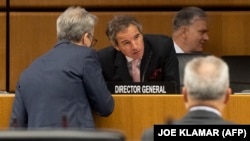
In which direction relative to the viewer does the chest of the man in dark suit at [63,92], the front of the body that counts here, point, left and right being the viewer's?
facing away from the viewer and to the right of the viewer

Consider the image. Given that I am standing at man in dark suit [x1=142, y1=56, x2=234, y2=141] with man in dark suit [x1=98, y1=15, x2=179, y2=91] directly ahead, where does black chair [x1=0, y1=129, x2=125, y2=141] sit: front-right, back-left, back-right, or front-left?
back-left

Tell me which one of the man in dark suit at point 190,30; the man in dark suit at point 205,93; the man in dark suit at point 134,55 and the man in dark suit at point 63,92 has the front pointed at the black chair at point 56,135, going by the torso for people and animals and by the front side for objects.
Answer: the man in dark suit at point 134,55

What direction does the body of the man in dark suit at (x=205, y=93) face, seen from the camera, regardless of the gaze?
away from the camera

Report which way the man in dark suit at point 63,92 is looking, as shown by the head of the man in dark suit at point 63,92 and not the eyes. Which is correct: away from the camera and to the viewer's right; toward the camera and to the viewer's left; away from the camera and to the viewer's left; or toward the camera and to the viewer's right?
away from the camera and to the viewer's right

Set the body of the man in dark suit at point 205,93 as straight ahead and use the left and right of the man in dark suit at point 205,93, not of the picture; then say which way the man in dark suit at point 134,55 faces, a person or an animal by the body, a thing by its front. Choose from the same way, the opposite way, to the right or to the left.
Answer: the opposite way

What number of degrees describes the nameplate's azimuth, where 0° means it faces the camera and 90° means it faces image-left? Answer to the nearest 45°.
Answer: approximately 0°

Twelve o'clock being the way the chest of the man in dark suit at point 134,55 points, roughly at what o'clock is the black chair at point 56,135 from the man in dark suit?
The black chair is roughly at 12 o'clock from the man in dark suit.

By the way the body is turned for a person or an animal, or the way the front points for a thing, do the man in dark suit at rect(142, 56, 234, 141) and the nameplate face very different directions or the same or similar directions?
very different directions

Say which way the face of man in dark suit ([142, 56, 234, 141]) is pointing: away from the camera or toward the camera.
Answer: away from the camera
